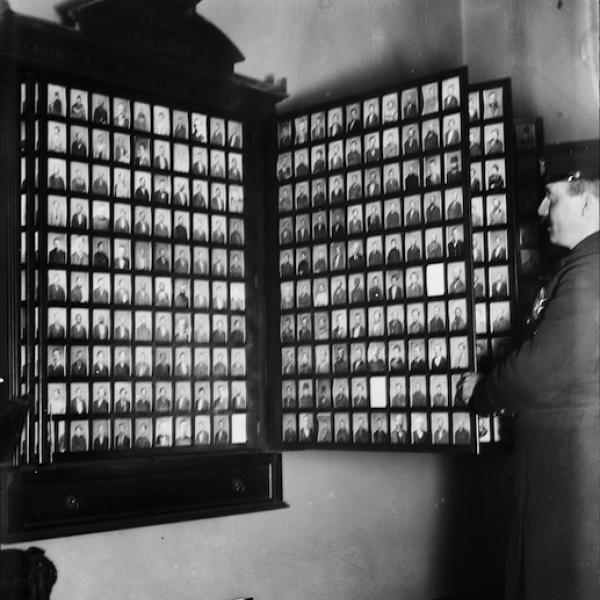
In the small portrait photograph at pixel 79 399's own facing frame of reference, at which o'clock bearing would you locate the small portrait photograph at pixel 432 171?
the small portrait photograph at pixel 432 171 is roughly at 9 o'clock from the small portrait photograph at pixel 79 399.

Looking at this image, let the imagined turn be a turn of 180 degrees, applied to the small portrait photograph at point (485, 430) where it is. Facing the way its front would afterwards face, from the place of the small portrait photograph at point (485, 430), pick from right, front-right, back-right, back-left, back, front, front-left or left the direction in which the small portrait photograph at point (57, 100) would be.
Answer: back

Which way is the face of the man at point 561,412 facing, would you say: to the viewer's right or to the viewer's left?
to the viewer's left

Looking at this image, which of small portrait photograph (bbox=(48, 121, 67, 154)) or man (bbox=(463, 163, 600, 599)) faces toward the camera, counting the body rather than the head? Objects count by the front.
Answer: the small portrait photograph

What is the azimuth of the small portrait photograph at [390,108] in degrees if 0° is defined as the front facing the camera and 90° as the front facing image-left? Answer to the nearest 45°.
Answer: approximately 45°

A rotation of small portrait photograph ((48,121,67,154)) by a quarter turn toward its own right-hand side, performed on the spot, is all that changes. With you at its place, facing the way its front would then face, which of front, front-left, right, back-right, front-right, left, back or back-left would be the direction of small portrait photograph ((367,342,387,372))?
back

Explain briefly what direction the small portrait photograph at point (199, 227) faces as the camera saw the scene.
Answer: facing the viewer and to the right of the viewer

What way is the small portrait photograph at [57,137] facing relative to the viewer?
toward the camera

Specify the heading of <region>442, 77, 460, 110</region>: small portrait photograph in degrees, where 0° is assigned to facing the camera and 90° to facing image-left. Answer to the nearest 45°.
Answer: approximately 45°

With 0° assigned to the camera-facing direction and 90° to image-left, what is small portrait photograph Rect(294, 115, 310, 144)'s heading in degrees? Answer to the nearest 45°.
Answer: approximately 45°

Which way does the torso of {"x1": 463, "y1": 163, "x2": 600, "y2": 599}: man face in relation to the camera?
to the viewer's left

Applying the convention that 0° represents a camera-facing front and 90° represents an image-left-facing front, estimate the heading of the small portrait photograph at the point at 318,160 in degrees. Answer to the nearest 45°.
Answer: approximately 45°

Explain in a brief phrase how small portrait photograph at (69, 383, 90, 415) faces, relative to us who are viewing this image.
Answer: facing the viewer

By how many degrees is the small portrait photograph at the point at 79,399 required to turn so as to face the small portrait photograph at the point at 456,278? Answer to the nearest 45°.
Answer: approximately 90° to its left

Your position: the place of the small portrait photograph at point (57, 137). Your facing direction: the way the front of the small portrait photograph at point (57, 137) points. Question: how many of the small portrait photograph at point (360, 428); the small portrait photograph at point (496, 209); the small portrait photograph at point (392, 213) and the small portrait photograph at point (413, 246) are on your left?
4
